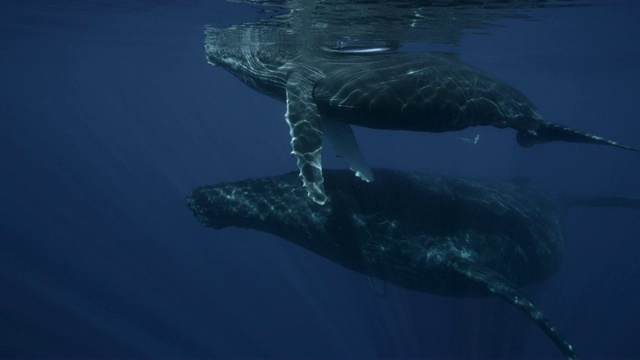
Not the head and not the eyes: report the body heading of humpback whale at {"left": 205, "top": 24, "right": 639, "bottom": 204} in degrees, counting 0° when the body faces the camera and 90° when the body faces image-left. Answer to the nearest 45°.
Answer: approximately 90°

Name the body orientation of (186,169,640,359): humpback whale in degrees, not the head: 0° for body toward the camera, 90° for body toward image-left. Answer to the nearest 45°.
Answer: approximately 45°
